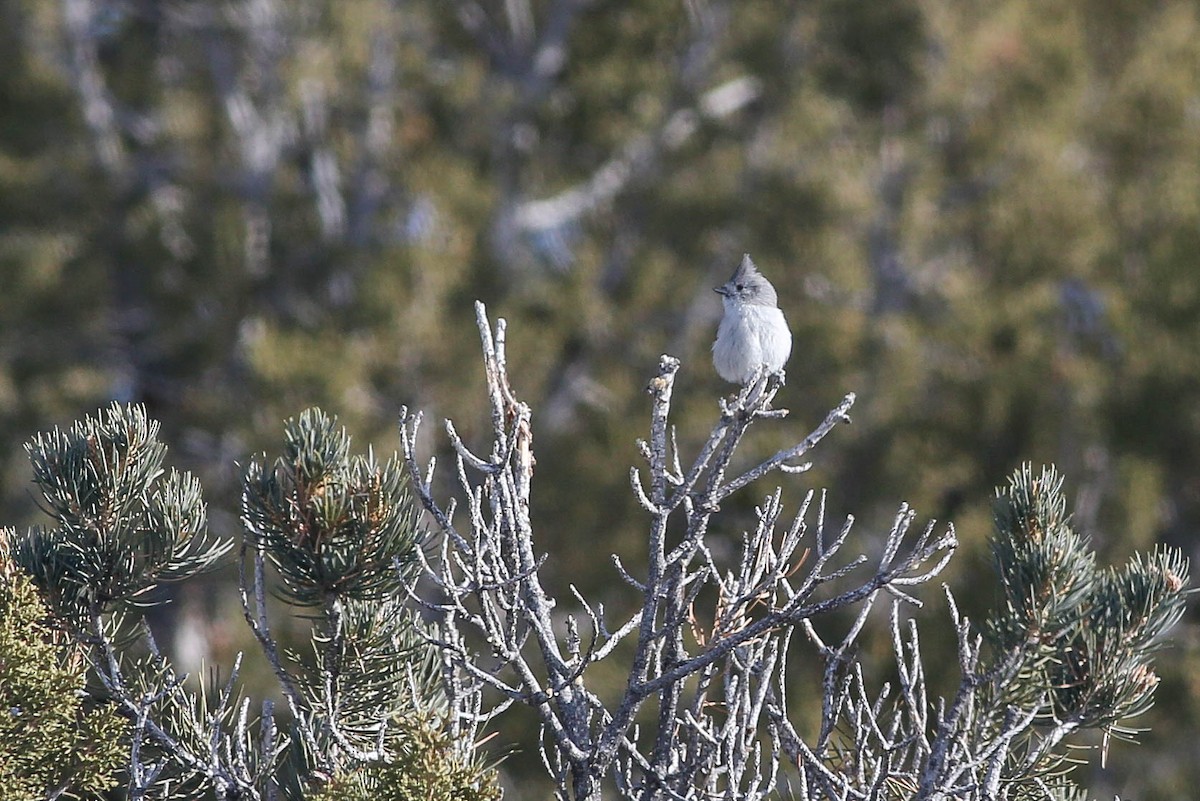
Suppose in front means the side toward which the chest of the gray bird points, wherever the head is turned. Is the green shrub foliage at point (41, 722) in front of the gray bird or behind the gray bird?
in front

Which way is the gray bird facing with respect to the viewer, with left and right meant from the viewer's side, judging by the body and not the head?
facing the viewer and to the left of the viewer
